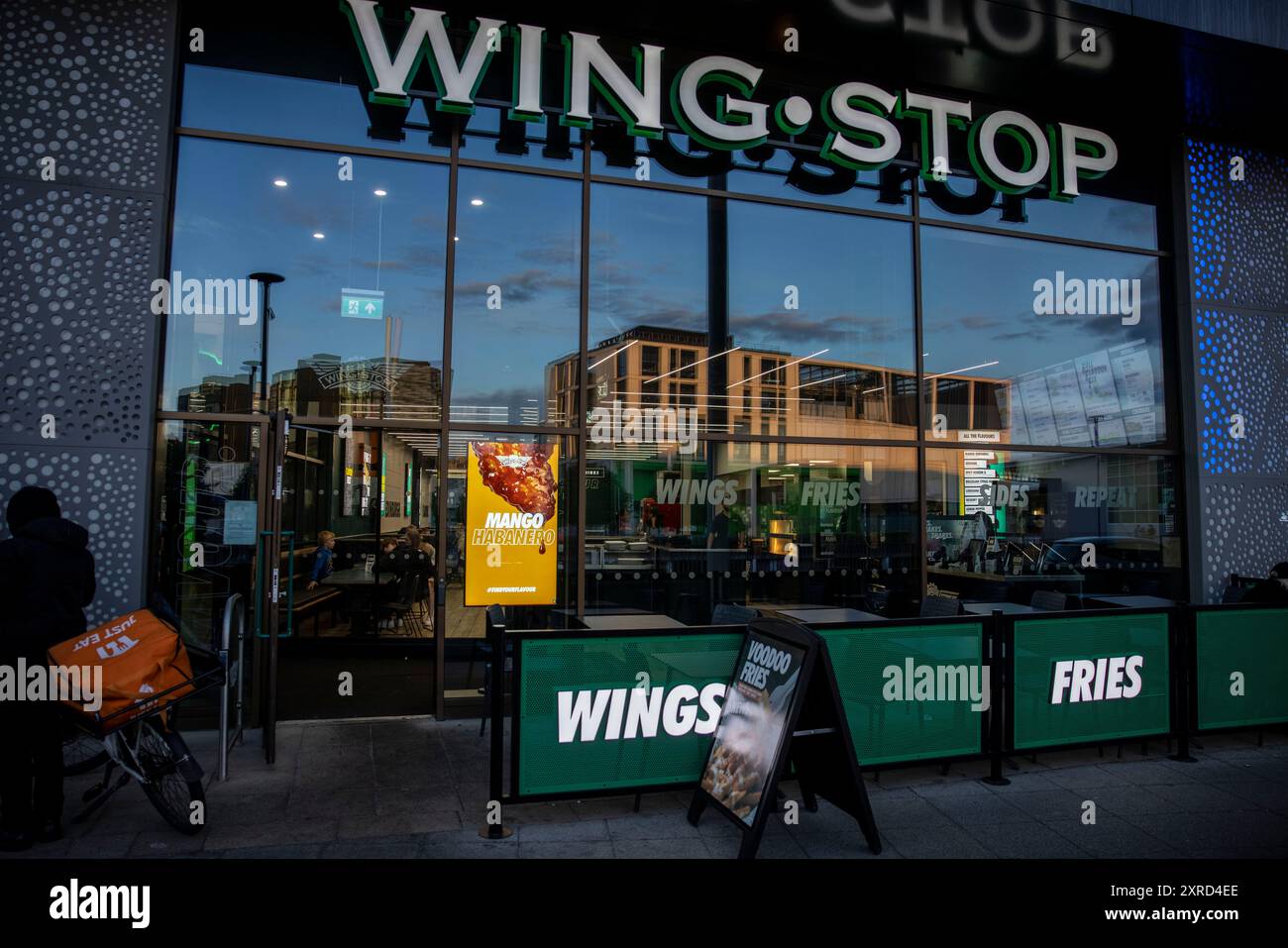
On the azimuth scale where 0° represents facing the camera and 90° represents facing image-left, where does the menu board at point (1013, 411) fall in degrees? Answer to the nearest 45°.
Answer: approximately 45°

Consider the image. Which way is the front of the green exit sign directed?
toward the camera

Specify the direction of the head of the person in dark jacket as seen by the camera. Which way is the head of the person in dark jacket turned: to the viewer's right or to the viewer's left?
to the viewer's right

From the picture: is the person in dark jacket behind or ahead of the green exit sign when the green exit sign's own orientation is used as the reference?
ahead

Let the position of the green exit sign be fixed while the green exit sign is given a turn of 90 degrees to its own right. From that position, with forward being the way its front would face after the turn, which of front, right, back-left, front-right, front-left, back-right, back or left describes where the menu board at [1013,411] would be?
back

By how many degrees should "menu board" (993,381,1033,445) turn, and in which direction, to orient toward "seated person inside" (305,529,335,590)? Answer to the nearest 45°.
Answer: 0° — it already faces them

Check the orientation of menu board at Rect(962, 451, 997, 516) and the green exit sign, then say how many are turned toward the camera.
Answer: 2

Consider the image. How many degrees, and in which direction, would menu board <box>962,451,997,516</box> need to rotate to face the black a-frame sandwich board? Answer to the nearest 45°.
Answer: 0° — it already faces it

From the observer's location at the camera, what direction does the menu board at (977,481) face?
facing the viewer

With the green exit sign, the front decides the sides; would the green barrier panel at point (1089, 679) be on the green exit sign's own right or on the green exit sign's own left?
on the green exit sign's own left

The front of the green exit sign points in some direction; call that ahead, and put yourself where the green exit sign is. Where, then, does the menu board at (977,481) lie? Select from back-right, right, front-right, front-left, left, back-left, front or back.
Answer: left

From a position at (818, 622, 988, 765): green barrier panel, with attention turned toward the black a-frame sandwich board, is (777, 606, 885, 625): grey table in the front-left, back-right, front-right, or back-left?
back-right

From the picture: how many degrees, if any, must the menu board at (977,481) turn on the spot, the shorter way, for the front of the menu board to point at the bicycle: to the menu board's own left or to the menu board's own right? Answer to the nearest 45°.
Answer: approximately 45° to the menu board's own right

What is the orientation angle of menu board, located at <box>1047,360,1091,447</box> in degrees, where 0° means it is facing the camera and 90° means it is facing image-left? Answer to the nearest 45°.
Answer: approximately 45°
